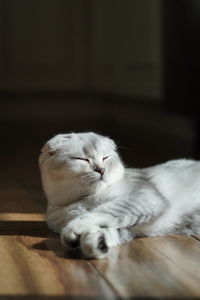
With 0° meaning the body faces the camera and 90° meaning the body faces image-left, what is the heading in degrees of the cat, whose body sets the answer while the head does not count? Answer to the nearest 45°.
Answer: approximately 45°
